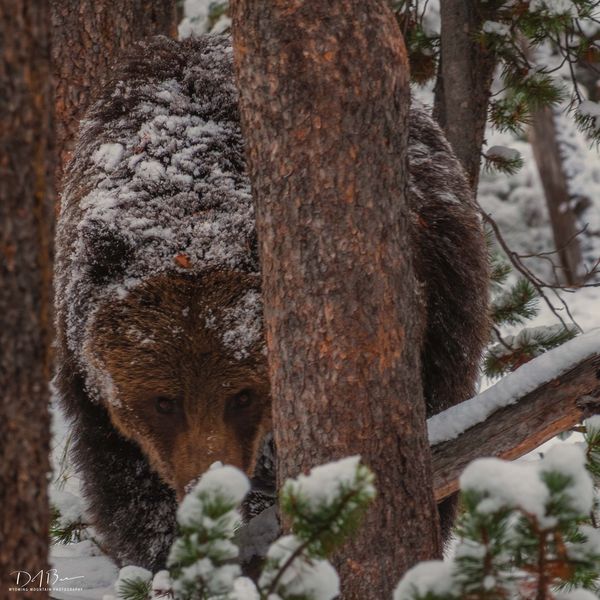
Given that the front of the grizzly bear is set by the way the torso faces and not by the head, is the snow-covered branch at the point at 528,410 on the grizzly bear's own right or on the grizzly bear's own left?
on the grizzly bear's own left

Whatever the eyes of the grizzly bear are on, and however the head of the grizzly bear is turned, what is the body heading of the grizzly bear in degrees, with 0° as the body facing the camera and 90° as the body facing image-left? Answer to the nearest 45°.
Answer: approximately 45°

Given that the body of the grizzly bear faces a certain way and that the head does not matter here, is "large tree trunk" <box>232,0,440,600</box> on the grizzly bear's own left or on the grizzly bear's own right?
on the grizzly bear's own left
